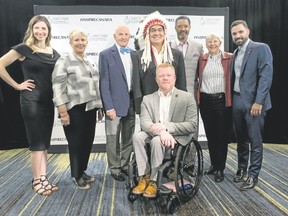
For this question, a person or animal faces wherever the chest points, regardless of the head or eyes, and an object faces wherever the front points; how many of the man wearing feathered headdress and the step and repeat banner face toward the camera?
2

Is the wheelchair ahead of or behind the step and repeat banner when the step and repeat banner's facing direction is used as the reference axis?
ahead

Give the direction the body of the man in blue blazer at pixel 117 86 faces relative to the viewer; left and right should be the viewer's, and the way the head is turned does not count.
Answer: facing the viewer and to the right of the viewer

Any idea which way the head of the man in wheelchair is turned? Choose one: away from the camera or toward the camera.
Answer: toward the camera

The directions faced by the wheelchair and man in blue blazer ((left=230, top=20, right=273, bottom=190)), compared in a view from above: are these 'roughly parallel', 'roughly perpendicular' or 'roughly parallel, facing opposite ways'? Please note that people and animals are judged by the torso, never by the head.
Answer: roughly parallel

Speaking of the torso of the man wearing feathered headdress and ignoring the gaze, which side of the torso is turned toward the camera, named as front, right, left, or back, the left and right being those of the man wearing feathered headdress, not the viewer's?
front

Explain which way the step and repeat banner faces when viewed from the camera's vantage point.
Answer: facing the viewer

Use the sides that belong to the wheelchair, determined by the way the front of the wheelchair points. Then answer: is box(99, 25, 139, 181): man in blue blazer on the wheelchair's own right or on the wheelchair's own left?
on the wheelchair's own right

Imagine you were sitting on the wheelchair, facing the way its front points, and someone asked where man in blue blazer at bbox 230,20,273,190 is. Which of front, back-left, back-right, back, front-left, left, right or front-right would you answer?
back
